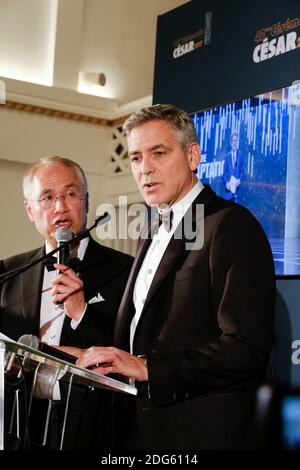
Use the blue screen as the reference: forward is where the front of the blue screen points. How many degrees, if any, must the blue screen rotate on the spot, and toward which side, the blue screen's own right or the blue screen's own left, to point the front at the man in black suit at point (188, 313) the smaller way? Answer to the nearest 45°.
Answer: approximately 45° to the blue screen's own left

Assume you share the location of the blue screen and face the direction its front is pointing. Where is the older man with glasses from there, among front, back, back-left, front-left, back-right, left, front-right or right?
front

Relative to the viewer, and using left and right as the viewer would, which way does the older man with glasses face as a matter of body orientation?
facing the viewer

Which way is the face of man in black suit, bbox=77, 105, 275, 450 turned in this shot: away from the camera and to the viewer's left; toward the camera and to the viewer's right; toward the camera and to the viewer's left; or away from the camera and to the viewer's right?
toward the camera and to the viewer's left

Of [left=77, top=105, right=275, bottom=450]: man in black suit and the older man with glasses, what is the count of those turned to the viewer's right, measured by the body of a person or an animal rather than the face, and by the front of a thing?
0

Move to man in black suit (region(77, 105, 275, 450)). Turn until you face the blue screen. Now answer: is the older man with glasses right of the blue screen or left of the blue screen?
left

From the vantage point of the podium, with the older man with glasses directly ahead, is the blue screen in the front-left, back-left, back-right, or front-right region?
front-right

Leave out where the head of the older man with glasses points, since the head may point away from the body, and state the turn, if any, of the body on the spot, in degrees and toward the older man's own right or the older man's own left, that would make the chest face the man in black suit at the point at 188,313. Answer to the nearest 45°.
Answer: approximately 45° to the older man's own left

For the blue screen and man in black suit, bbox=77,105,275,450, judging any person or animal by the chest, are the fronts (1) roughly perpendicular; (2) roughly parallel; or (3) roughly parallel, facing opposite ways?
roughly parallel

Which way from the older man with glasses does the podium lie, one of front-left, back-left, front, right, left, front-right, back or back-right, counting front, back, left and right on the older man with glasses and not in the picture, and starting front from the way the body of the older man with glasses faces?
front

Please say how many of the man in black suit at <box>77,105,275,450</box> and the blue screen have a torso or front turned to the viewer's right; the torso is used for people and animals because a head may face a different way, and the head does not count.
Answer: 0

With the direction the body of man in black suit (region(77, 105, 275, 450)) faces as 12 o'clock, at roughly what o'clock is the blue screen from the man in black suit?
The blue screen is roughly at 5 o'clock from the man in black suit.

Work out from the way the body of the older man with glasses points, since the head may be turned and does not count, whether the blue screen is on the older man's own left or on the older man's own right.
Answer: on the older man's own left

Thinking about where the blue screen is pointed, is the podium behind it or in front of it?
in front

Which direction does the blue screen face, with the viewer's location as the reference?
facing the viewer and to the left of the viewer
